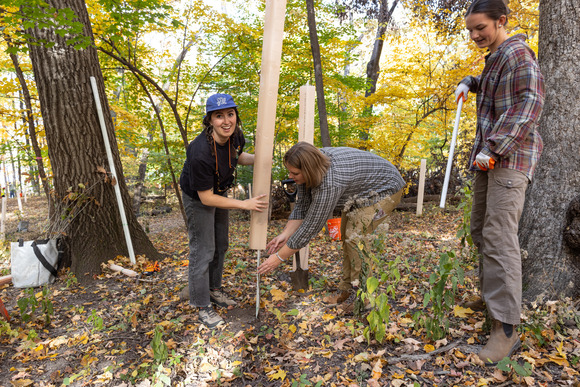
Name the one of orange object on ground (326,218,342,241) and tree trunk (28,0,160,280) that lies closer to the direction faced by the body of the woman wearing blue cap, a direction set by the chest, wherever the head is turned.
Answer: the orange object on ground

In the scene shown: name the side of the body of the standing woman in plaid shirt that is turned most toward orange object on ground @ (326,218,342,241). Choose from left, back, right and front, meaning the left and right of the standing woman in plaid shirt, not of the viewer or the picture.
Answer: right

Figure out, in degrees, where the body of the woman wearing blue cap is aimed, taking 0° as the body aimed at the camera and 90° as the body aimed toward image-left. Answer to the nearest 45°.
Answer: approximately 315°

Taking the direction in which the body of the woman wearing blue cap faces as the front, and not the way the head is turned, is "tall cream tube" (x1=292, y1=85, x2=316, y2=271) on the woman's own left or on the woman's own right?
on the woman's own left
